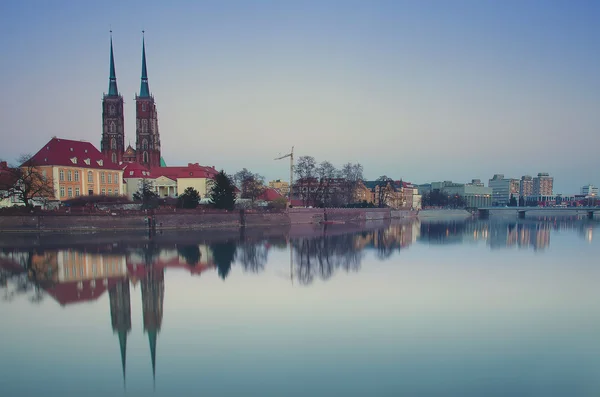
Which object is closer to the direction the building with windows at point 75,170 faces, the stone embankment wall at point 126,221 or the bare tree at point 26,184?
the stone embankment wall

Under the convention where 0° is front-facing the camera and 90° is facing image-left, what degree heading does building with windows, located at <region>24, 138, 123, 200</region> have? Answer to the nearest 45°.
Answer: approximately 315°

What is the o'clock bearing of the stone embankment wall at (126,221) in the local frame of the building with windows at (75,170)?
The stone embankment wall is roughly at 1 o'clock from the building with windows.

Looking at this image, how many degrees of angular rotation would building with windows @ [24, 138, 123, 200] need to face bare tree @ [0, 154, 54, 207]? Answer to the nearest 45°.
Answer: approximately 90° to its right
